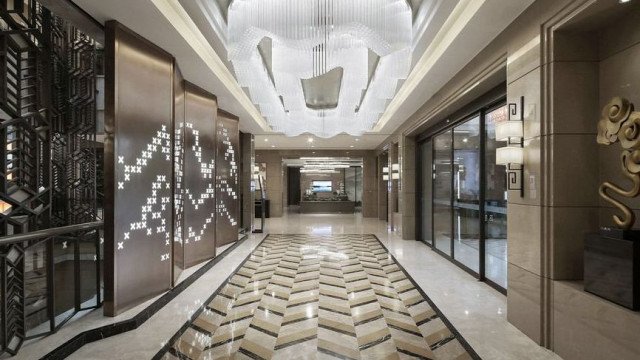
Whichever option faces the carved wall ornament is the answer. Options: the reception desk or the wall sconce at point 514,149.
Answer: the reception desk

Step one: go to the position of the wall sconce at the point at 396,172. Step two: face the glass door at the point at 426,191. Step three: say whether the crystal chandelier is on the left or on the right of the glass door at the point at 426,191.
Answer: right

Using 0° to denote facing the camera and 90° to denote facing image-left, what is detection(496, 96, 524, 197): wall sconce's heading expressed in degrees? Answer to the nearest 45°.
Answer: approximately 90°

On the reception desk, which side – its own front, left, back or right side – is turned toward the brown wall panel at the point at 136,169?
front

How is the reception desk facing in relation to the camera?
toward the camera

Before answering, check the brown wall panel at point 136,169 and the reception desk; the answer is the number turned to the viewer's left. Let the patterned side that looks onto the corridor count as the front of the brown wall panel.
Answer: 0

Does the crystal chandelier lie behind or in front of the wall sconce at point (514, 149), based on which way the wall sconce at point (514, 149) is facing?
in front

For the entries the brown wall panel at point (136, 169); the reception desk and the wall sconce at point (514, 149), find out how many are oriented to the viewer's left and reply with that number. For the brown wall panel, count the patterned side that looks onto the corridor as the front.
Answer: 1

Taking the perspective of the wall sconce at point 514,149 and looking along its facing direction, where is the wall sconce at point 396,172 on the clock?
the wall sconce at point 396,172 is roughly at 2 o'clock from the wall sconce at point 514,149.

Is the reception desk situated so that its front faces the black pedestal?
yes

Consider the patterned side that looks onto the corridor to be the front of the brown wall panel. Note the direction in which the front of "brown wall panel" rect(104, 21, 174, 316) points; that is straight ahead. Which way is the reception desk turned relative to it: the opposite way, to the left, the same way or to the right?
to the right

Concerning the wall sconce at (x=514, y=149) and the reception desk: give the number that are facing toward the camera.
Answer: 1

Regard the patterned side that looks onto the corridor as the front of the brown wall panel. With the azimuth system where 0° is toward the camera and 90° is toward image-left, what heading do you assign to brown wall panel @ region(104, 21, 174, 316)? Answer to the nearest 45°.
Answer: approximately 315°

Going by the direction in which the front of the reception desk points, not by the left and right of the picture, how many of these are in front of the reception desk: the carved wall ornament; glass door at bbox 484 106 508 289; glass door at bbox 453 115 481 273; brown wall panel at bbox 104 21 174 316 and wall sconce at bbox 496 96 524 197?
5

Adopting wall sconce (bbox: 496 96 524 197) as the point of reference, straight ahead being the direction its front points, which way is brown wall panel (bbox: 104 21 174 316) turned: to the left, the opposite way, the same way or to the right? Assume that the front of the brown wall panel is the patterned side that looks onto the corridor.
the opposite way

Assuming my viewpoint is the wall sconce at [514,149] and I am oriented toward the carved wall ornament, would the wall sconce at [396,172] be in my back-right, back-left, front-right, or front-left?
back-left
